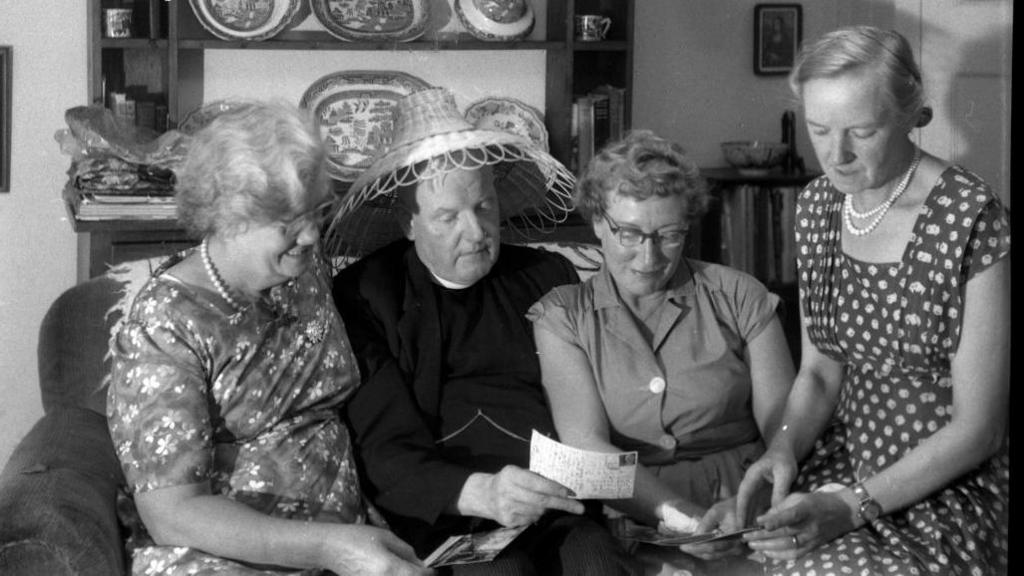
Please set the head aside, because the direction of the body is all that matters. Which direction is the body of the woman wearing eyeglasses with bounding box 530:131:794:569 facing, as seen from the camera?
toward the camera

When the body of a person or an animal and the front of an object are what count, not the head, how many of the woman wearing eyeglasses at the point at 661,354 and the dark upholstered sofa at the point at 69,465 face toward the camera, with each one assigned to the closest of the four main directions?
2

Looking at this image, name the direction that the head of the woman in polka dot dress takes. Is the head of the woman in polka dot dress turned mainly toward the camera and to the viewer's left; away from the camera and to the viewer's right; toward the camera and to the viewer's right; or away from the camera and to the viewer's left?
toward the camera and to the viewer's left

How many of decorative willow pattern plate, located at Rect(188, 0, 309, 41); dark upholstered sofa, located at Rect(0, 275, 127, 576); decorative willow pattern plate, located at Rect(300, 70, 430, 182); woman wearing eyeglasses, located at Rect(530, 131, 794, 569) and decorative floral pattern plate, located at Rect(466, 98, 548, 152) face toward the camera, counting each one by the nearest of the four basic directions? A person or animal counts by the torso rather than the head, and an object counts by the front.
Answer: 5

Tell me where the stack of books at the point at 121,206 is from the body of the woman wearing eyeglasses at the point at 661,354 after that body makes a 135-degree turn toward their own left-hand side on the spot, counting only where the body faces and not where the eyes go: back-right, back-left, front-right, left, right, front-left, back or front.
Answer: back-left

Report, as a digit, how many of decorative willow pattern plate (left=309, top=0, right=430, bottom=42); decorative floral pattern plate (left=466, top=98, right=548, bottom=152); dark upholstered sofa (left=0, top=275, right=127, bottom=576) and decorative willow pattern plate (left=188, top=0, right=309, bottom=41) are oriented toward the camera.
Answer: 4

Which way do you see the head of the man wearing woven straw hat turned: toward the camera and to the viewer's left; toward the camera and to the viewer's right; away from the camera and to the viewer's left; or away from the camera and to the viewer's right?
toward the camera and to the viewer's right

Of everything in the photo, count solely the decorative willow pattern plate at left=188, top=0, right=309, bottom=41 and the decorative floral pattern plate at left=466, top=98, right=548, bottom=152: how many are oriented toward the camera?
2

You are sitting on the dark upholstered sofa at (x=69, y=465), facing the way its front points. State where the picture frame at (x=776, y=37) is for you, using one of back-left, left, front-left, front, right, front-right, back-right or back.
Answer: left

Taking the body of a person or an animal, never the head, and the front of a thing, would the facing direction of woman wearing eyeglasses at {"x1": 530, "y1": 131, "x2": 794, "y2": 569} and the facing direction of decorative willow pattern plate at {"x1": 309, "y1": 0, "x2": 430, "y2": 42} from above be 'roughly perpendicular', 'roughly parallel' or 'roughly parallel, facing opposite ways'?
roughly parallel

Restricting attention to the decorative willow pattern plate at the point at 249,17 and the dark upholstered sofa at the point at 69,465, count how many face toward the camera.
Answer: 2

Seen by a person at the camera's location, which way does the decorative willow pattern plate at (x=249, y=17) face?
facing the viewer

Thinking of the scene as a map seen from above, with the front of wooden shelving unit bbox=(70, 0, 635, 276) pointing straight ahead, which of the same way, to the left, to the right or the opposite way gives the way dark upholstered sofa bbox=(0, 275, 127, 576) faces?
the same way

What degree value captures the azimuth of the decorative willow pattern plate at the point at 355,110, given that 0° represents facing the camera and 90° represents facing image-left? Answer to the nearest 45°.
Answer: approximately 0°
